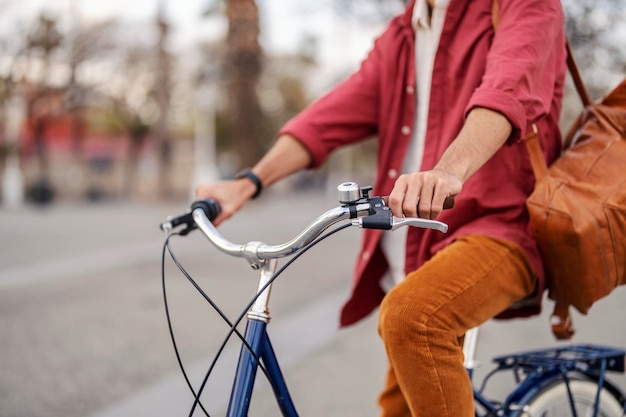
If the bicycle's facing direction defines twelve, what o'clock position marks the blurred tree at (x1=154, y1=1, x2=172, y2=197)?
The blurred tree is roughly at 4 o'clock from the bicycle.

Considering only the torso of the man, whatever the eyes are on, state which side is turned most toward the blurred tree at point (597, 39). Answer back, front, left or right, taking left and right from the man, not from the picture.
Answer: back

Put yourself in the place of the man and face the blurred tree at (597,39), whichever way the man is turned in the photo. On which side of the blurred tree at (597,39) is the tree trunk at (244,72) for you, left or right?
left

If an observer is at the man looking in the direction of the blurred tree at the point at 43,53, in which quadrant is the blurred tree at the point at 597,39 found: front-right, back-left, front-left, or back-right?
front-right

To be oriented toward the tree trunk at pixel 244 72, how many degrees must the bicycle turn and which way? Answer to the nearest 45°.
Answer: approximately 135° to its right

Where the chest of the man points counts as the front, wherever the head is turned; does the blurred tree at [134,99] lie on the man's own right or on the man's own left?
on the man's own right

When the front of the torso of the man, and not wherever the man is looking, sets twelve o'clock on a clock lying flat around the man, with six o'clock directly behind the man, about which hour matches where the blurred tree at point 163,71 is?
The blurred tree is roughly at 4 o'clock from the man.

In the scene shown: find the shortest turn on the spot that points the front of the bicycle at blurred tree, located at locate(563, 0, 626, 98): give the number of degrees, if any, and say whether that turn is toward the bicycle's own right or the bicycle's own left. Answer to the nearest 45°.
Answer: approximately 180°

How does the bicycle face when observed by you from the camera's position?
facing the viewer and to the left of the viewer
